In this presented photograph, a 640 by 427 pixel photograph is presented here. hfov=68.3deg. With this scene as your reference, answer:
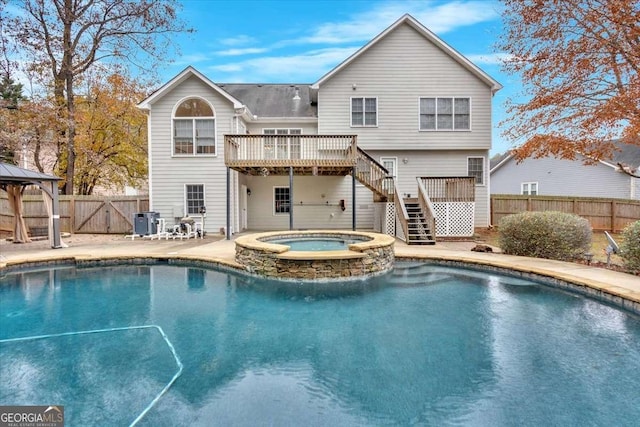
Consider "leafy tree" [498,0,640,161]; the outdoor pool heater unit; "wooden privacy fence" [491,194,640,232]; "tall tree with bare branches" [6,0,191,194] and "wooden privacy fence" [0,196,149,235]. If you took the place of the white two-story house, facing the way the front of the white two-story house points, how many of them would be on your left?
3

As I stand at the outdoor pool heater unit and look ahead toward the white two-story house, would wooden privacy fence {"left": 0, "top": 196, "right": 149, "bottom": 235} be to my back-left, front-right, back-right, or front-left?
back-left

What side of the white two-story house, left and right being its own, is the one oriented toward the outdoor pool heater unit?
left

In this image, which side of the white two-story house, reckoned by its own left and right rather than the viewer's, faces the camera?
back

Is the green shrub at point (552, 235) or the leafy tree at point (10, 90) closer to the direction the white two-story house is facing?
the leafy tree

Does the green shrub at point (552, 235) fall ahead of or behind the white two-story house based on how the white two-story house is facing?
behind

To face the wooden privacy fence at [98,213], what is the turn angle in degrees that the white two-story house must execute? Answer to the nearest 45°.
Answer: approximately 90° to its left

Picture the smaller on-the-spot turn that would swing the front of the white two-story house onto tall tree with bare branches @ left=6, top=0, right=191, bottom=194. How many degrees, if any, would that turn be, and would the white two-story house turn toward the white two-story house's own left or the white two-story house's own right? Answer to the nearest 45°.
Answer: approximately 90° to the white two-story house's own left

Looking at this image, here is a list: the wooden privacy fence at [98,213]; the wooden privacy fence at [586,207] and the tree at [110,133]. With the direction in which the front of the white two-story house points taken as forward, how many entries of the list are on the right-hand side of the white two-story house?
1

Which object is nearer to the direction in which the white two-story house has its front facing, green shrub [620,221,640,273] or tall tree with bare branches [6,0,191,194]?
the tall tree with bare branches

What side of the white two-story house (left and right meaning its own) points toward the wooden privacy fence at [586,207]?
right

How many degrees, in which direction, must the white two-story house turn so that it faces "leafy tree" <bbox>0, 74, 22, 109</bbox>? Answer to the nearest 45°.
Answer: approximately 90° to its left

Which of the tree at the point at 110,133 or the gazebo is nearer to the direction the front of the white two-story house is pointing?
the tree
